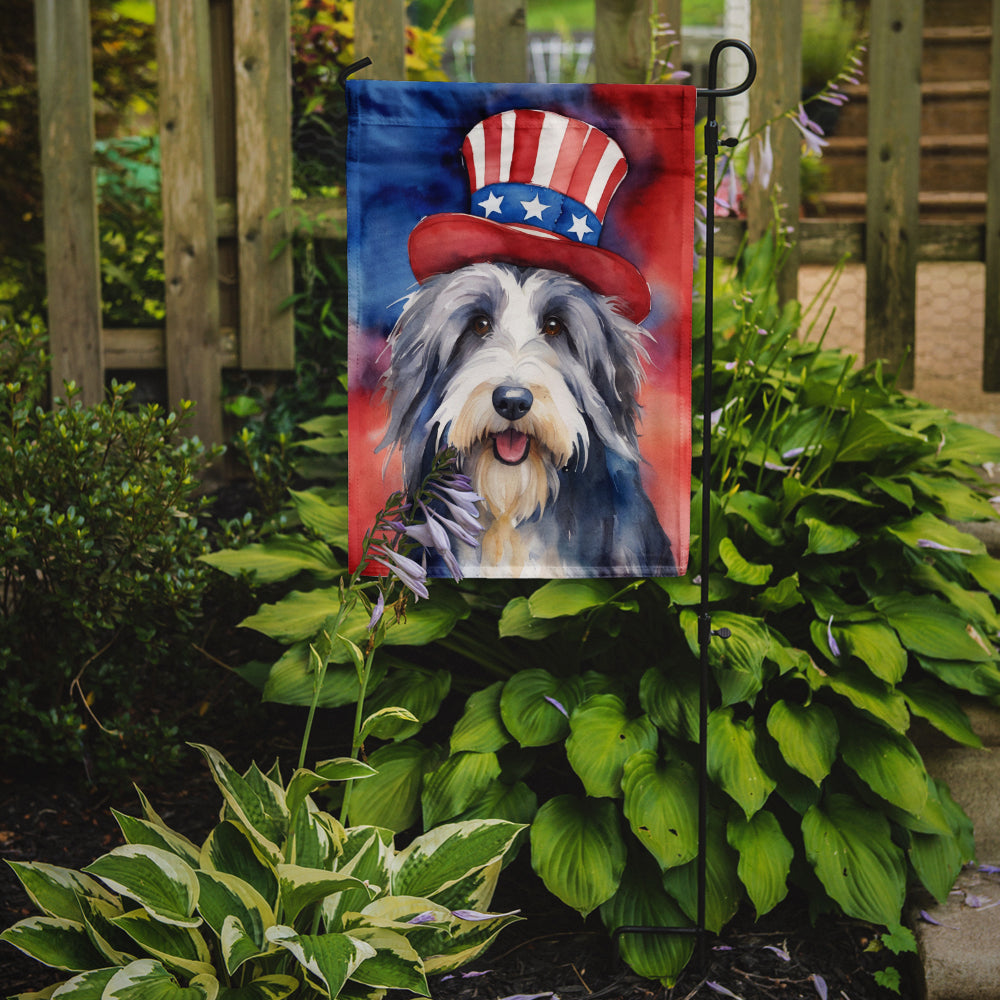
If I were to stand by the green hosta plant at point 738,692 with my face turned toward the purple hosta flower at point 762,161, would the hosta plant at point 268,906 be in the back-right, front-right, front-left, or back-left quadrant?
back-left

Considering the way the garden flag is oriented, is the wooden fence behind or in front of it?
behind

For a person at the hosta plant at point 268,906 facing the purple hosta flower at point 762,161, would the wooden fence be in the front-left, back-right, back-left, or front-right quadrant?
front-left

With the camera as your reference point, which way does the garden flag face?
facing the viewer

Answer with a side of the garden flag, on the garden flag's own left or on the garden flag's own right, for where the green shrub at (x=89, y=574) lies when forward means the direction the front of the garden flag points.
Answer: on the garden flag's own right

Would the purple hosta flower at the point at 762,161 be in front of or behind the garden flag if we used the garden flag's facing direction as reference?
behind
